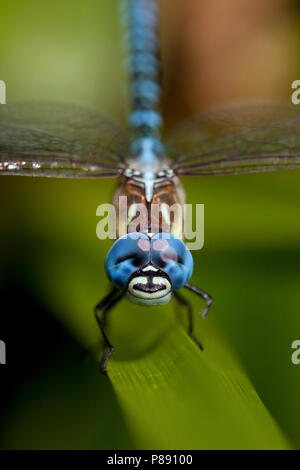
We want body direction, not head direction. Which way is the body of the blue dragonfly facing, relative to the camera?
toward the camera
